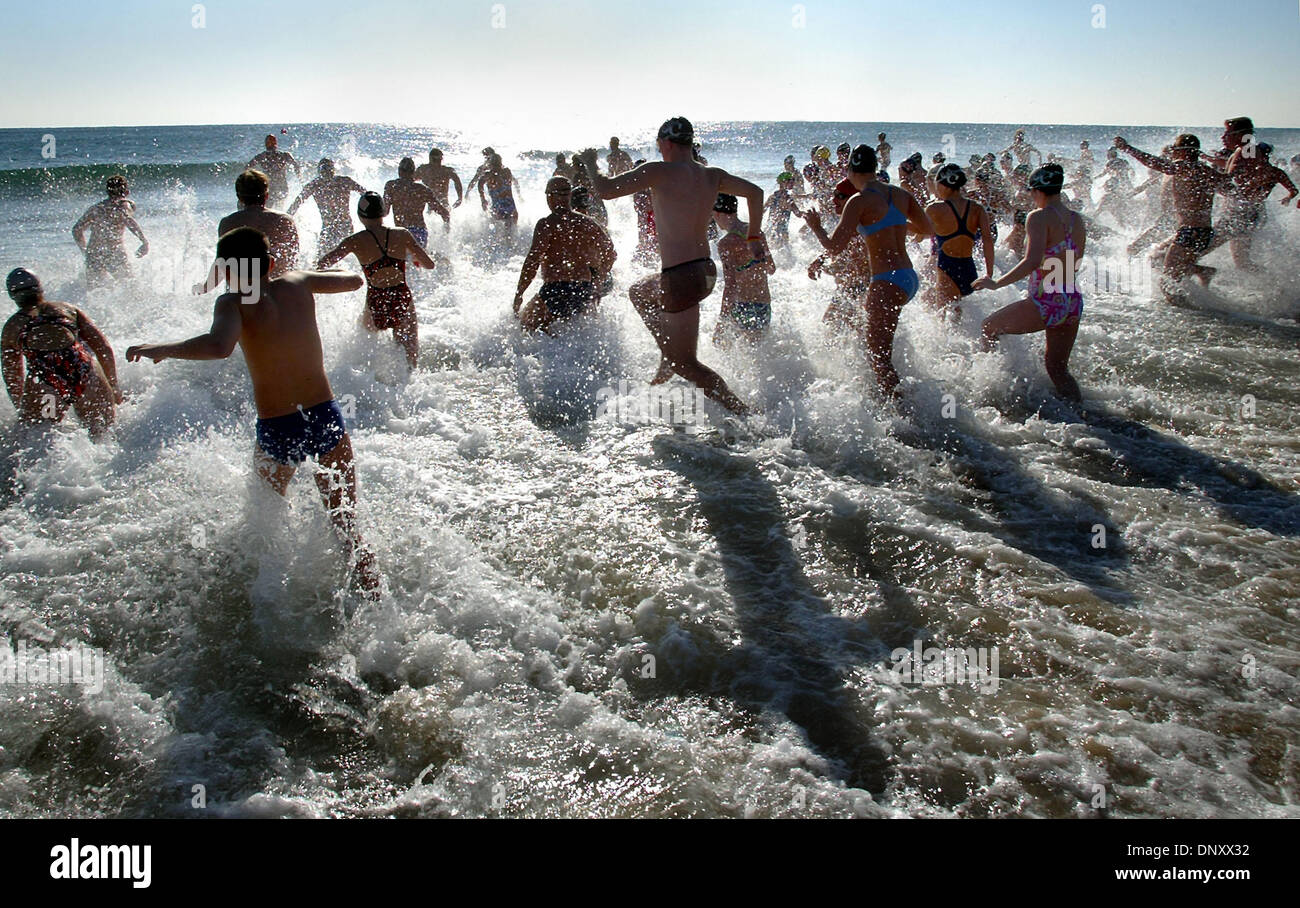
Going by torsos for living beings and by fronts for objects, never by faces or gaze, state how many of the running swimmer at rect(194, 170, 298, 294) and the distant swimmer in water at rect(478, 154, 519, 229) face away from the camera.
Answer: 2

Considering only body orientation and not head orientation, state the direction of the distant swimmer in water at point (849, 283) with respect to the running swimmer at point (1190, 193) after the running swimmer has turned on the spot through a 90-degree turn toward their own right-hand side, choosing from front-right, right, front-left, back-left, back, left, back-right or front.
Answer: back

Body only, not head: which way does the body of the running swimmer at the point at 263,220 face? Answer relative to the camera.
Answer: away from the camera

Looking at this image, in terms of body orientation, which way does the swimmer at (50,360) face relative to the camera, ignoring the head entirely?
away from the camera

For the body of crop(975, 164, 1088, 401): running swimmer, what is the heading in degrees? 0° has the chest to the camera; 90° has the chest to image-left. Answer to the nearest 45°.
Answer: approximately 135°

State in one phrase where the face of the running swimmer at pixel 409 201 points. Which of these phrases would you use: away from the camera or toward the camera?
away from the camera

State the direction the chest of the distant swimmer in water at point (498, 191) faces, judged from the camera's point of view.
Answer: away from the camera

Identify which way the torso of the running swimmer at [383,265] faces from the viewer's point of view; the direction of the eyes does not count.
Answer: away from the camera

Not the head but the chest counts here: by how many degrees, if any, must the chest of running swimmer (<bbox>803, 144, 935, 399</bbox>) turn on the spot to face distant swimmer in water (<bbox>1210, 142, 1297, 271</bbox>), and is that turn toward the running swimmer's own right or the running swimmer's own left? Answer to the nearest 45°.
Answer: approximately 90° to the running swimmer's own right

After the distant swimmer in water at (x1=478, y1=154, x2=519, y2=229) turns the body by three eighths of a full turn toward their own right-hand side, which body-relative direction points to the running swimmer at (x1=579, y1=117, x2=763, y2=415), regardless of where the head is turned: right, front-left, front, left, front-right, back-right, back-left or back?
front-right

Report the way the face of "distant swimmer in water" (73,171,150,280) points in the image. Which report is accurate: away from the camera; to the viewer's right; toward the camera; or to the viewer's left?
away from the camera

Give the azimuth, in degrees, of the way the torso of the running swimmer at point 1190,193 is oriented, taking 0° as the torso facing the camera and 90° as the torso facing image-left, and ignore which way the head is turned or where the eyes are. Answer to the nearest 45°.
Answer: approximately 135°
